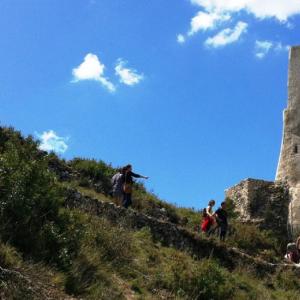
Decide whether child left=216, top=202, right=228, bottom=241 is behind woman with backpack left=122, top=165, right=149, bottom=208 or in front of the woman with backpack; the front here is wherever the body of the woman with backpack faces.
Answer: in front

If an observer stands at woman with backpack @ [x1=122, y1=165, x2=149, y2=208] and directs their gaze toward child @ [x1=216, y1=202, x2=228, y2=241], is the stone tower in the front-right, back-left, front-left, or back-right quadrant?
front-left

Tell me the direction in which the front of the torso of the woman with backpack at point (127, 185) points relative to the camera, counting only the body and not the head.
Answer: to the viewer's right

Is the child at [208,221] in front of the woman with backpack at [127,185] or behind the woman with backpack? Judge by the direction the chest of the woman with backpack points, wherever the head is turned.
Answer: in front

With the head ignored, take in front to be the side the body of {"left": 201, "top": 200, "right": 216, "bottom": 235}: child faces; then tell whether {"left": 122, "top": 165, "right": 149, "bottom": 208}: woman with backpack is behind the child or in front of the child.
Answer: behind
